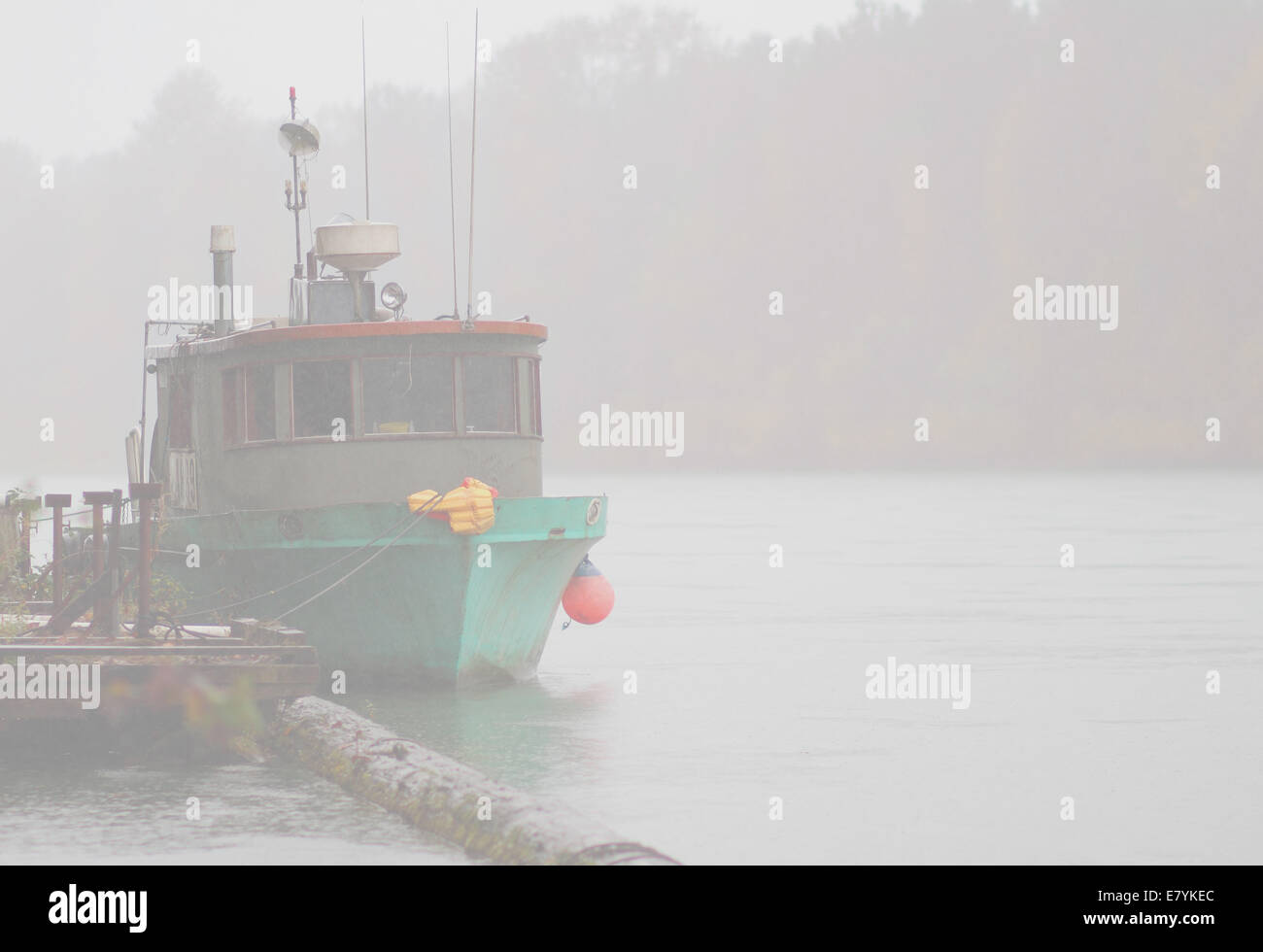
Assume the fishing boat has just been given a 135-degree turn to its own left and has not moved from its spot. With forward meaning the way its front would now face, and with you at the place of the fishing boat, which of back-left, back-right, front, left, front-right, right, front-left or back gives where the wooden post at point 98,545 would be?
back-left

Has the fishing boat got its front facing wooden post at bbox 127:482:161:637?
no

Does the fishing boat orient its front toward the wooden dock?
no

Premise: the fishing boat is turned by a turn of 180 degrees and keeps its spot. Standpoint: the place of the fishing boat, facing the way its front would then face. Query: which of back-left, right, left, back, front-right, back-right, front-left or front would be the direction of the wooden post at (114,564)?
left

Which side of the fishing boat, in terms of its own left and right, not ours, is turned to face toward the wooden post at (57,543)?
right

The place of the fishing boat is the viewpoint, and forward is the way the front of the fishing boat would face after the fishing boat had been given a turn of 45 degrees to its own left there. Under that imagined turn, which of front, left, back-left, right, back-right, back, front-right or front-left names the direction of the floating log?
right

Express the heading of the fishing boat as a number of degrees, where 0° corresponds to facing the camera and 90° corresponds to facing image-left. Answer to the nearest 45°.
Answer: approximately 315°

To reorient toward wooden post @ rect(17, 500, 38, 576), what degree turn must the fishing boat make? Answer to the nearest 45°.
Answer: approximately 180°
